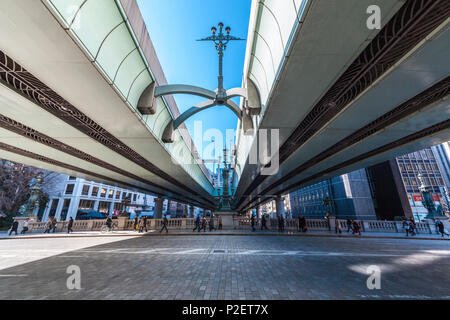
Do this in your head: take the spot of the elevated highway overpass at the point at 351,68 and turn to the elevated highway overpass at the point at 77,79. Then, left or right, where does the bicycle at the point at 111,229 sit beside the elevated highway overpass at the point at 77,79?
right
